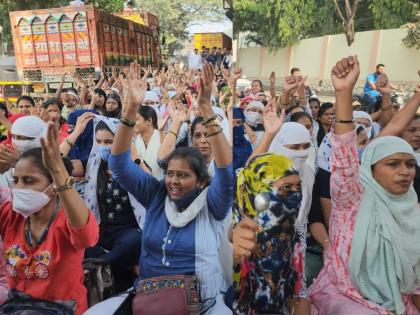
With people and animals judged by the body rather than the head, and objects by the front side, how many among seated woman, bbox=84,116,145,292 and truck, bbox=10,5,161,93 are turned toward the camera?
1

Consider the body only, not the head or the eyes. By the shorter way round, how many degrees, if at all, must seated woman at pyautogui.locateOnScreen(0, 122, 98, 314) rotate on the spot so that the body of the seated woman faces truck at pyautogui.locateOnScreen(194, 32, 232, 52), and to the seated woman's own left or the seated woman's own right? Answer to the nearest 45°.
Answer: approximately 180°

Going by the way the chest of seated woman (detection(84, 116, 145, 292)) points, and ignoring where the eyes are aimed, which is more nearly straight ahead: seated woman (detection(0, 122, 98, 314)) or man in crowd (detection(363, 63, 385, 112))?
the seated woman

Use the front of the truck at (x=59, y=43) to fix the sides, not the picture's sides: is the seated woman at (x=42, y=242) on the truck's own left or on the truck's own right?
on the truck's own right

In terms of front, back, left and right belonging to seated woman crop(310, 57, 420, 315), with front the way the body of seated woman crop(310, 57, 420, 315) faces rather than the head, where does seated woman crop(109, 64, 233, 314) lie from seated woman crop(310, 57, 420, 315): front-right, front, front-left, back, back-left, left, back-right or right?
back-right

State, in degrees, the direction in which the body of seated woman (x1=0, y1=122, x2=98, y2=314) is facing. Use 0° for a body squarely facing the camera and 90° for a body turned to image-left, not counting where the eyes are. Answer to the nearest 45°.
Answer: approximately 45°

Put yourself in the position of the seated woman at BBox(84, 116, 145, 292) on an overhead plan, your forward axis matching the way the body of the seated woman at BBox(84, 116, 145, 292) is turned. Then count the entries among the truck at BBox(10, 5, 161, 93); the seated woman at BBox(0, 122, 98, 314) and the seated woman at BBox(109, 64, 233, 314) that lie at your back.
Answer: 1

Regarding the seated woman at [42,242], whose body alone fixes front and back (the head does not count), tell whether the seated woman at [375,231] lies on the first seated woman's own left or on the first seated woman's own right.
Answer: on the first seated woman's own left

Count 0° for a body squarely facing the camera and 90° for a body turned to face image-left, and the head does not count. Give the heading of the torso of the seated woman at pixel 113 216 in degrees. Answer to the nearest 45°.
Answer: approximately 0°
